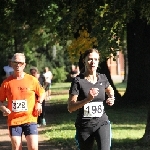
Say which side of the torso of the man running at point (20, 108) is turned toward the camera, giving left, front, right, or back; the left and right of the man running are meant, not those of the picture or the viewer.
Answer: front

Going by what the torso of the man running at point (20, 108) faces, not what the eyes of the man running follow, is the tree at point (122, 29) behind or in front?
behind
